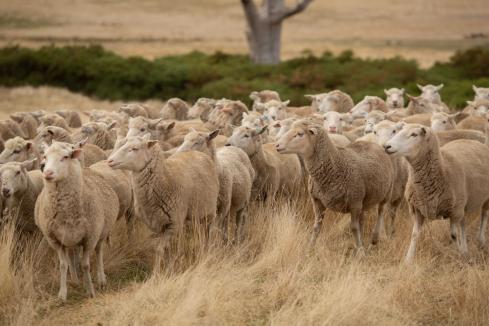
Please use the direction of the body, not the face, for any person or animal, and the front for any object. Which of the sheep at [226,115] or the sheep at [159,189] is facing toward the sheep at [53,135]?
the sheep at [226,115]

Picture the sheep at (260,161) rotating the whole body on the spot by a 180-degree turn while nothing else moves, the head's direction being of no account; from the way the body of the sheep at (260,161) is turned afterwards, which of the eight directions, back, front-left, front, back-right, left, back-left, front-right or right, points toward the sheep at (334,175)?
right

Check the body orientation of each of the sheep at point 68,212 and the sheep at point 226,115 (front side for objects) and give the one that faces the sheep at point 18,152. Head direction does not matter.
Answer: the sheep at point 226,115

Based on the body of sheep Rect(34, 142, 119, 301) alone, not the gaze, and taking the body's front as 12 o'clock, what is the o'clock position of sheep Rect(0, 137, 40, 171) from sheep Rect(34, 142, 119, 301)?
sheep Rect(0, 137, 40, 171) is roughly at 4 o'clock from sheep Rect(34, 142, 119, 301).

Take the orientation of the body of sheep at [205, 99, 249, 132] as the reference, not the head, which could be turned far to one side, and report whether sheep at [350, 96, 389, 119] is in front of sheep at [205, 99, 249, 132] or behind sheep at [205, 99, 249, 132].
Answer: behind

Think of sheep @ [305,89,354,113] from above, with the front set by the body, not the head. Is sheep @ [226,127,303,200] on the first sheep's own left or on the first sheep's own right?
on the first sheep's own left

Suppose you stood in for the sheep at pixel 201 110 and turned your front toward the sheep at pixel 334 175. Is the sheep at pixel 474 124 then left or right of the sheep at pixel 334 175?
left

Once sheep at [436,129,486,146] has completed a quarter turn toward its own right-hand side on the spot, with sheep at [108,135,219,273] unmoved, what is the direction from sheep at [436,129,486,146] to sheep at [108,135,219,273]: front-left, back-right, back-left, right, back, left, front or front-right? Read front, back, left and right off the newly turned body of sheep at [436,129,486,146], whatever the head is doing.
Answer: back-left

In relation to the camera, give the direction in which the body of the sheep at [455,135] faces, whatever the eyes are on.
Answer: to the viewer's left

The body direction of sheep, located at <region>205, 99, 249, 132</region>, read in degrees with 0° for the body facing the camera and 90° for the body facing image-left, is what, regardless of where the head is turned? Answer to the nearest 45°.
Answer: approximately 45°
